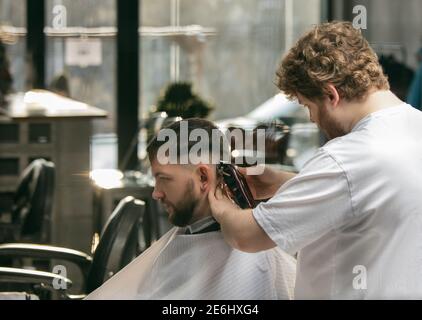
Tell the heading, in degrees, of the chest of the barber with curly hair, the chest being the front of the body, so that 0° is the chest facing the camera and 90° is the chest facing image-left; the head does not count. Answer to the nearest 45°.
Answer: approximately 135°

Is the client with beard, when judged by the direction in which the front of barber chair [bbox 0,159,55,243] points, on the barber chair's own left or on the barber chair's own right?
on the barber chair's own left

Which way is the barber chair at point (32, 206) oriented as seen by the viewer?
to the viewer's left

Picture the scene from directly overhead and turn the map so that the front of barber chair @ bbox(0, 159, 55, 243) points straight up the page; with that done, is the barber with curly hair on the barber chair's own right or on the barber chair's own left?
on the barber chair's own left

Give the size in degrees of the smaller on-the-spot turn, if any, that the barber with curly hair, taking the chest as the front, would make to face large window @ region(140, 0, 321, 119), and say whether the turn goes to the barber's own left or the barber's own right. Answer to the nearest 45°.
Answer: approximately 45° to the barber's own right

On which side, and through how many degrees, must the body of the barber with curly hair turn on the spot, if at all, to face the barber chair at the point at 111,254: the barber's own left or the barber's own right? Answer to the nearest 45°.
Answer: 0° — they already face it
